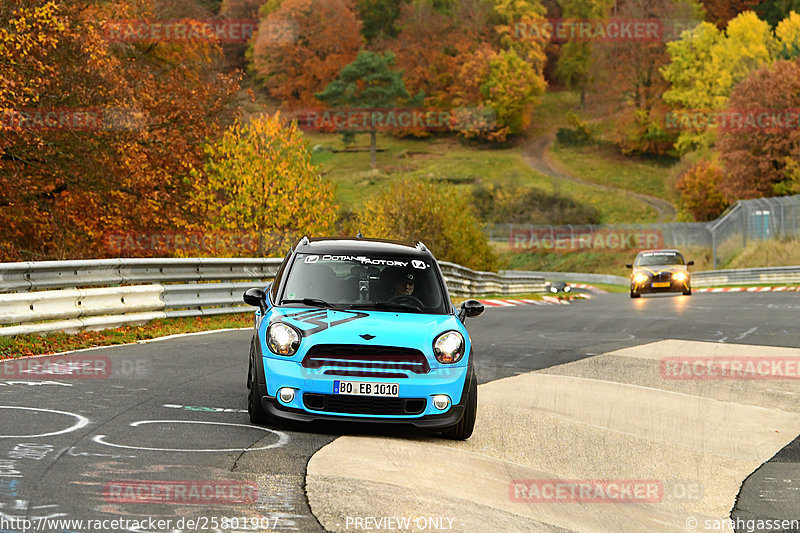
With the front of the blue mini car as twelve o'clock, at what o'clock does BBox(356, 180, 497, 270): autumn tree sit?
The autumn tree is roughly at 6 o'clock from the blue mini car.

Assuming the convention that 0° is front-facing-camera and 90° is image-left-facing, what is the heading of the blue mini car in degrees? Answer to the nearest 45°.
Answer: approximately 0°

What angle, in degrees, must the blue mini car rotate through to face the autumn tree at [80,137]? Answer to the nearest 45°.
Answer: approximately 180°

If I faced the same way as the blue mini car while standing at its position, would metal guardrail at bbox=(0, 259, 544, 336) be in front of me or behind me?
behind

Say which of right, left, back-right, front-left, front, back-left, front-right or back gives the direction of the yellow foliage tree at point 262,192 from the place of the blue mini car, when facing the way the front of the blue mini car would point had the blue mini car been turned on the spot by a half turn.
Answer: front
